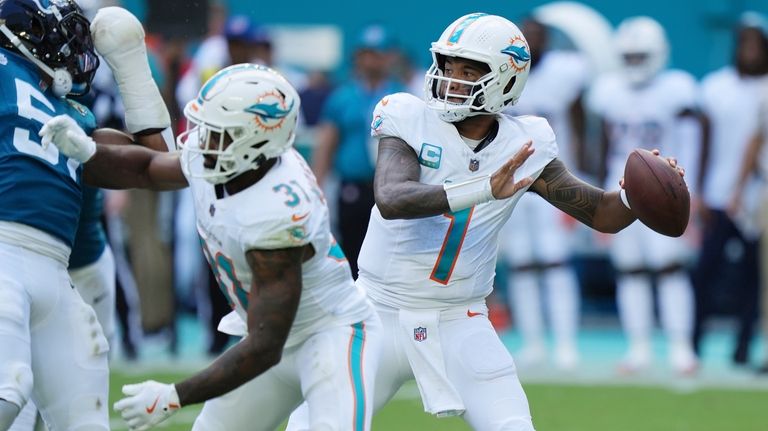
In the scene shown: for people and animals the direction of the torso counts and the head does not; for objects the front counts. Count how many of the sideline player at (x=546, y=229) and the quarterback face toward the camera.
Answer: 2

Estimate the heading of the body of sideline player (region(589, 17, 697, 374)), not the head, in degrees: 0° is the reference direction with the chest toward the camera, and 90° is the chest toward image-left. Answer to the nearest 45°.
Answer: approximately 0°

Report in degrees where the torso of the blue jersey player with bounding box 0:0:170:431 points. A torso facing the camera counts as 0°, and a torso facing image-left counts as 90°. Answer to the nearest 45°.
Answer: approximately 315°

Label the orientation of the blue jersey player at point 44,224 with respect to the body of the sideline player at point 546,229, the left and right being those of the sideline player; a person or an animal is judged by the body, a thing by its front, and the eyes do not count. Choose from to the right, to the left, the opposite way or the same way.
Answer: to the left

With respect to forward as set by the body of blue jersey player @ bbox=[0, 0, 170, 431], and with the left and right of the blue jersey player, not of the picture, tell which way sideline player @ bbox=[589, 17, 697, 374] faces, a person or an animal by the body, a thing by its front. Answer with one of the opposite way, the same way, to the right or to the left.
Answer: to the right

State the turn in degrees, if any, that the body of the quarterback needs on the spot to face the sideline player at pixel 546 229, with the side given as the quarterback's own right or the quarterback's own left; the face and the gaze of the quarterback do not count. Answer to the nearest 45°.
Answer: approximately 180°

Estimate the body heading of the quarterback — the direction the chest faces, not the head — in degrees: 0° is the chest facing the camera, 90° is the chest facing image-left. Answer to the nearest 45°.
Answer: approximately 0°

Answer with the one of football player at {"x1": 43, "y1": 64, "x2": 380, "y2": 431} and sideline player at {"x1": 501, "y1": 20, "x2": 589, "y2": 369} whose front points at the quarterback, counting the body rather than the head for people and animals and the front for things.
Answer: the sideline player
